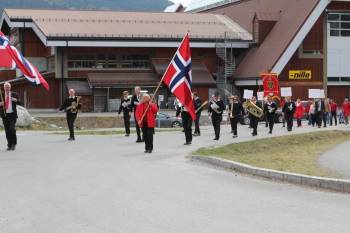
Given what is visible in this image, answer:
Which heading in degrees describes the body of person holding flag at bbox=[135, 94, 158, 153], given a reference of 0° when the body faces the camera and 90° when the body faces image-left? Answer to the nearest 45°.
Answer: approximately 0°

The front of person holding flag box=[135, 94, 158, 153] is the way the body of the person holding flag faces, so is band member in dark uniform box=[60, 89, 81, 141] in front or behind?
behind

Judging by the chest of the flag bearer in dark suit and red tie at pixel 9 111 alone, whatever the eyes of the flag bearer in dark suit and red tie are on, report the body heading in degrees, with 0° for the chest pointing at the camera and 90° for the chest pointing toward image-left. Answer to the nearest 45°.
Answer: approximately 0°

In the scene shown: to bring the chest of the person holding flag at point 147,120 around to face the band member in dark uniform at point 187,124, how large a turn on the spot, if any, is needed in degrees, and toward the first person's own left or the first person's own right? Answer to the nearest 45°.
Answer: approximately 135° to the first person's own left

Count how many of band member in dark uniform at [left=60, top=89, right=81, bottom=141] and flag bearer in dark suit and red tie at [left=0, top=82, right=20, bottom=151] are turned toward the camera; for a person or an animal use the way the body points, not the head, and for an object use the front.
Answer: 2

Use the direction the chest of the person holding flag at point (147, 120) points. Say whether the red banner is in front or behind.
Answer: behind

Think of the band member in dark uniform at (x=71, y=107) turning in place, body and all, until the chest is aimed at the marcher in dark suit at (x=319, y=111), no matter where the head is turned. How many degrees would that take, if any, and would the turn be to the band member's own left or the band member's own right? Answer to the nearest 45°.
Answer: approximately 135° to the band member's own left
